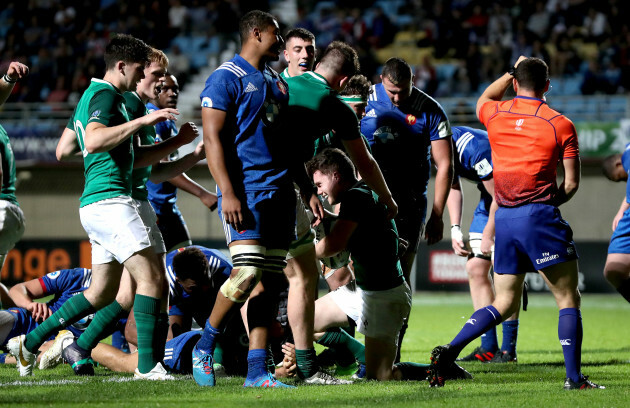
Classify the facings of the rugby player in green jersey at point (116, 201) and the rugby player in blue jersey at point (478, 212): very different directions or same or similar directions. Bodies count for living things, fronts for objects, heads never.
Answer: very different directions

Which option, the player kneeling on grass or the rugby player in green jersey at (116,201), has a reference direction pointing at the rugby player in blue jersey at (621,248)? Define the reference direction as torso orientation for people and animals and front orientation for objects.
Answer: the rugby player in green jersey

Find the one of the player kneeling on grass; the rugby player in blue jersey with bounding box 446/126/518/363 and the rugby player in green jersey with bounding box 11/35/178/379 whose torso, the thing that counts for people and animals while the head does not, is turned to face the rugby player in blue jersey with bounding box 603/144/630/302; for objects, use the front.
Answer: the rugby player in green jersey

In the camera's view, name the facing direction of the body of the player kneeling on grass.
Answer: to the viewer's left

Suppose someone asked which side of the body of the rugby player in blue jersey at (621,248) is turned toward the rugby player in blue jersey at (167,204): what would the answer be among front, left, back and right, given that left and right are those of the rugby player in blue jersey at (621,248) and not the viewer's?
front

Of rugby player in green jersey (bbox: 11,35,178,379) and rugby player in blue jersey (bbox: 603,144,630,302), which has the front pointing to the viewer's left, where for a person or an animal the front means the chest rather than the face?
the rugby player in blue jersey

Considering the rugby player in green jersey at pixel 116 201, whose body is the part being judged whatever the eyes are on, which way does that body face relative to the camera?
to the viewer's right

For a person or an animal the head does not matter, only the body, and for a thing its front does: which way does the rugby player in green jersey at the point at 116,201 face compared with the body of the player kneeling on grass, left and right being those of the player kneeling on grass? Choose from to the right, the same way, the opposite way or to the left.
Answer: the opposite way

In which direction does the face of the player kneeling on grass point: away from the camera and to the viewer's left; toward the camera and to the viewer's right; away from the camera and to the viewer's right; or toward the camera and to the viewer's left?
toward the camera and to the viewer's left

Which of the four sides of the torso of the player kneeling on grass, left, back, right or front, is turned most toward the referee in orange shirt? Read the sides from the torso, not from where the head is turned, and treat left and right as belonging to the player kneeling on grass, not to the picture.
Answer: back

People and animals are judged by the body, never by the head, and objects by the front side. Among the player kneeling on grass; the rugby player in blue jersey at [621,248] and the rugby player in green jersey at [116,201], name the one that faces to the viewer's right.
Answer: the rugby player in green jersey

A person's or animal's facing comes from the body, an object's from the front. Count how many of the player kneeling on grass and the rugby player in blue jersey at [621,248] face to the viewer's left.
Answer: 2

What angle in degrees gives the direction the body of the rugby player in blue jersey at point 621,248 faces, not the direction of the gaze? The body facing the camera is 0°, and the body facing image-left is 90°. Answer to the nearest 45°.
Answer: approximately 90°

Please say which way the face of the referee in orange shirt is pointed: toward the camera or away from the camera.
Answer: away from the camera

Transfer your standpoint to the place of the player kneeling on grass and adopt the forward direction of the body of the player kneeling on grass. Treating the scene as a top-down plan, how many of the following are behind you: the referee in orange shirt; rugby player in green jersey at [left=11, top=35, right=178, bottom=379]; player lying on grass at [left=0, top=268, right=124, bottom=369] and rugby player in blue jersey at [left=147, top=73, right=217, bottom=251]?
1

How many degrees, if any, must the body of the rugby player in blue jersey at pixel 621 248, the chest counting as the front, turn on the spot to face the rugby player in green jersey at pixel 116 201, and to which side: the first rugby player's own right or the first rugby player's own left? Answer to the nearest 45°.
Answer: approximately 45° to the first rugby player's own left

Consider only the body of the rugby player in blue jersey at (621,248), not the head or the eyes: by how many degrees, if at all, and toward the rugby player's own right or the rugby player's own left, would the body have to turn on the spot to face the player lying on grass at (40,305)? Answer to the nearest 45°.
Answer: approximately 45° to the rugby player's own left
